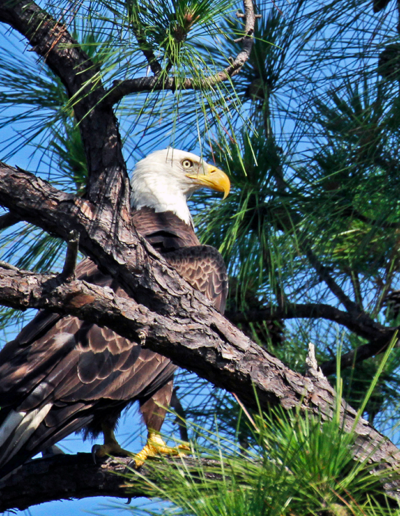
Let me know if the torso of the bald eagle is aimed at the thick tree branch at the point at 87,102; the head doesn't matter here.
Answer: no

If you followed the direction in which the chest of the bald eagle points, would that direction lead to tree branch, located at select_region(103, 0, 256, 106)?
no

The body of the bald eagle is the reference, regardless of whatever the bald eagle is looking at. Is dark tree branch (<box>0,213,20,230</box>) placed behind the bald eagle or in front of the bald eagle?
behind

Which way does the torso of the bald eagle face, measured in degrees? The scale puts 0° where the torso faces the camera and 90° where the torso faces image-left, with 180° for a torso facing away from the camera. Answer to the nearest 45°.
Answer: approximately 270°
